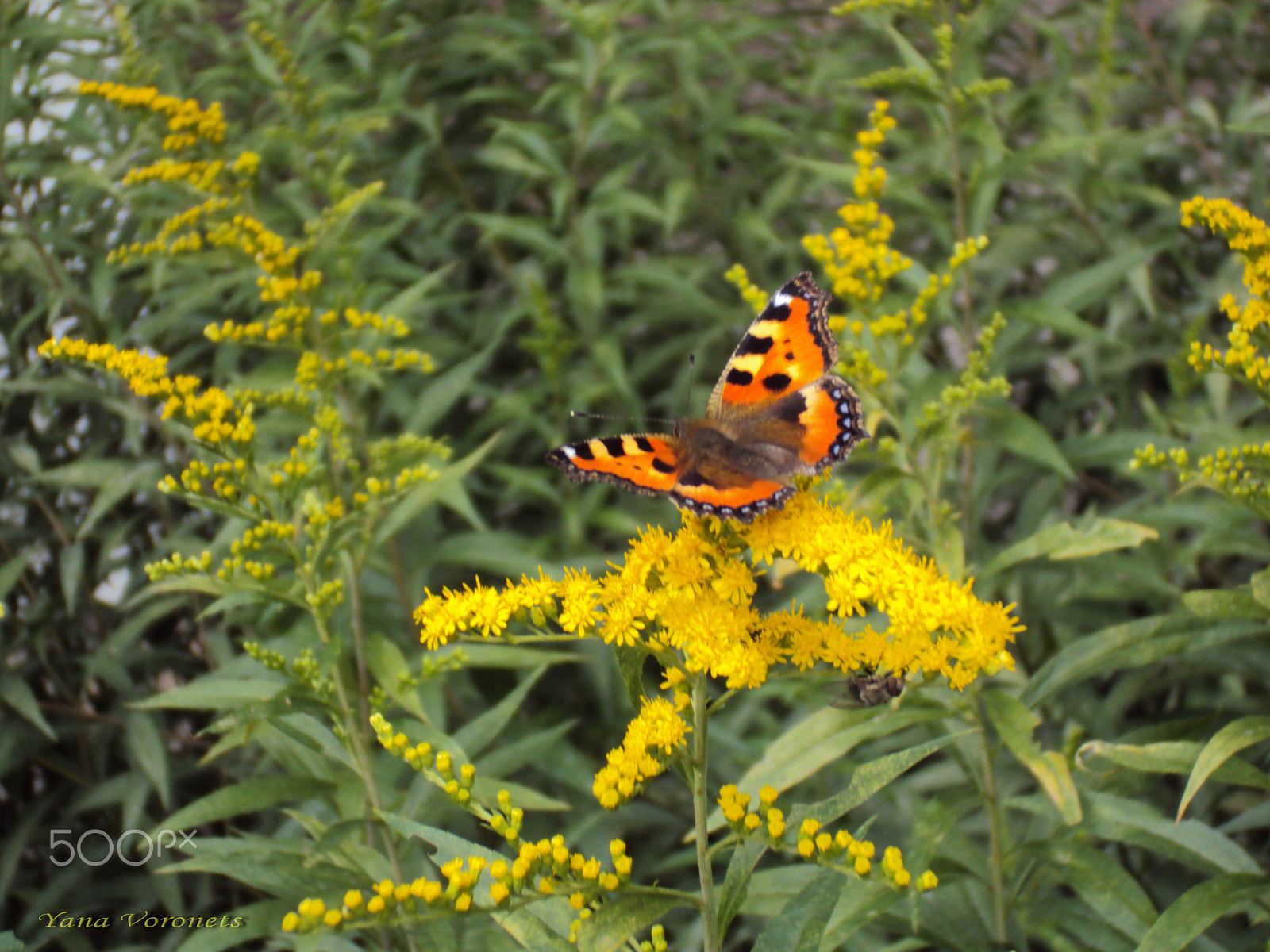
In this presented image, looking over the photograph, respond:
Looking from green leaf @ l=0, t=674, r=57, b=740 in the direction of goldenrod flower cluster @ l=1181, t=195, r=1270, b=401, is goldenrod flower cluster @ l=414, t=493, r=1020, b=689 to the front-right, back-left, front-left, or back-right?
front-right

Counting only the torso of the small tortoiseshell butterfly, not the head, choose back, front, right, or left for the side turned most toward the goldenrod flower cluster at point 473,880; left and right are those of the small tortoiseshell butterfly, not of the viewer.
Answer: left

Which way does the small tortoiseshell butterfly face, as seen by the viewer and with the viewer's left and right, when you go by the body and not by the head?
facing away from the viewer and to the left of the viewer
